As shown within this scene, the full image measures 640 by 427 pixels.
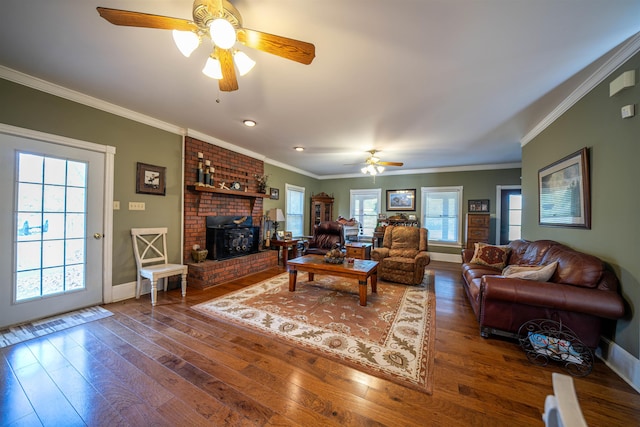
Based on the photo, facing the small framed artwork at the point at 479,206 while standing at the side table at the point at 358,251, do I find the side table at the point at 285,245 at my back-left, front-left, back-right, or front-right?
back-left

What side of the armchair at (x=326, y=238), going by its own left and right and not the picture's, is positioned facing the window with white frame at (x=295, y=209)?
right

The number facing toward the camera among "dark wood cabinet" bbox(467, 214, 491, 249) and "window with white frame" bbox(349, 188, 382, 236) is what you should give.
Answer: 2

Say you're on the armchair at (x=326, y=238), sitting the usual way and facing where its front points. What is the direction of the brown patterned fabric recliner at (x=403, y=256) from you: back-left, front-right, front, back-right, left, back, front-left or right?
left

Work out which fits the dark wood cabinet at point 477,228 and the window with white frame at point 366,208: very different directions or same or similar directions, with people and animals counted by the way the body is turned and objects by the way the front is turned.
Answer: same or similar directions

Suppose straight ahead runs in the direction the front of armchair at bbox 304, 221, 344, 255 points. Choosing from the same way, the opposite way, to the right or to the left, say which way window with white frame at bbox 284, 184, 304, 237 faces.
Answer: to the left

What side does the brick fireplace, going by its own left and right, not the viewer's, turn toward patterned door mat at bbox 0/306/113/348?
right

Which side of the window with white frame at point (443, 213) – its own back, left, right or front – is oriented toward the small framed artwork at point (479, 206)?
left

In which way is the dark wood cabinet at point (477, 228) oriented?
toward the camera

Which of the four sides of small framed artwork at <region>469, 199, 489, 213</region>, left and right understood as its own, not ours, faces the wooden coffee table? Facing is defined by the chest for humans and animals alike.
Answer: front

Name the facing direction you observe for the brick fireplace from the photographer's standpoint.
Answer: facing the viewer and to the right of the viewer

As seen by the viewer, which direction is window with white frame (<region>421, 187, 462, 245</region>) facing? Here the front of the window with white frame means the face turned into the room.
toward the camera

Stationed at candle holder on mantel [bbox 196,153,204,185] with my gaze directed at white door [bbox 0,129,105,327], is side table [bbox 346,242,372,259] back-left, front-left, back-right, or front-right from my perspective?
back-left

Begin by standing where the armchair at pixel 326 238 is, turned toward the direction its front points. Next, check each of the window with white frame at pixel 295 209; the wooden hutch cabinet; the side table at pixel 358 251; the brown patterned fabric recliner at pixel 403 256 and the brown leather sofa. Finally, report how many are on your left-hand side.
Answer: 3

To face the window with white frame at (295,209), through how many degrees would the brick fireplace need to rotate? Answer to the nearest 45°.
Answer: approximately 90° to its left

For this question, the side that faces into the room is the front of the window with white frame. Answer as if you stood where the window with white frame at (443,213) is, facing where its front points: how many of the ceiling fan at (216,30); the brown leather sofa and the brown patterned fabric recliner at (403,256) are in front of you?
3

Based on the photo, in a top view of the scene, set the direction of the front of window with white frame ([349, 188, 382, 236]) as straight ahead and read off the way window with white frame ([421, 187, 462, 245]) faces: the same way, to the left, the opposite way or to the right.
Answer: the same way

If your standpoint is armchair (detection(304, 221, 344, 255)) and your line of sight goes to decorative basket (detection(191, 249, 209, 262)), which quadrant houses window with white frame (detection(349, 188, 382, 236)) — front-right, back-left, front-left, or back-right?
back-right
